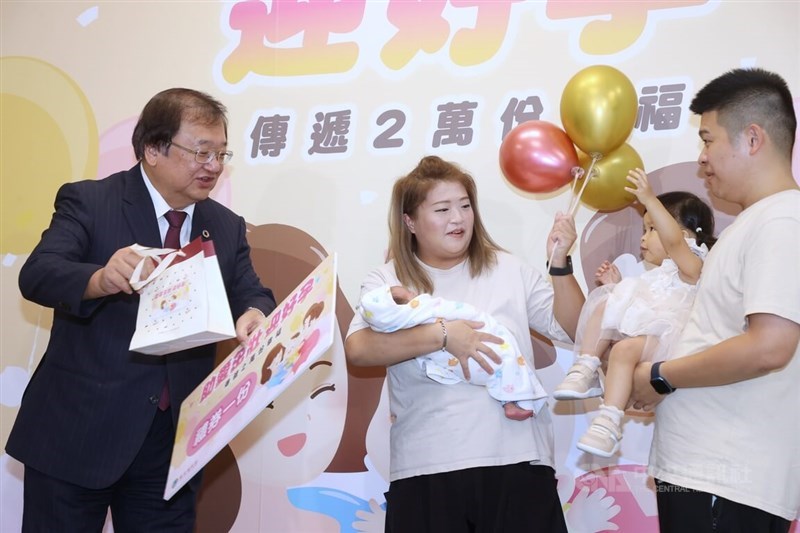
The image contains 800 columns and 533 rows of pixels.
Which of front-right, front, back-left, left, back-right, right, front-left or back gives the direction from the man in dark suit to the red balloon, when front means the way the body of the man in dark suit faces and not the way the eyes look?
front-left

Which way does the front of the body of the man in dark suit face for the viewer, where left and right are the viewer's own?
facing the viewer and to the right of the viewer

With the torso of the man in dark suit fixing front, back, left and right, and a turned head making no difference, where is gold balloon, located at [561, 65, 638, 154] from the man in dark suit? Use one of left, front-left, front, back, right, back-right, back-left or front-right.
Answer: front-left

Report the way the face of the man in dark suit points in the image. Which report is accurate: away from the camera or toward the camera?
toward the camera
